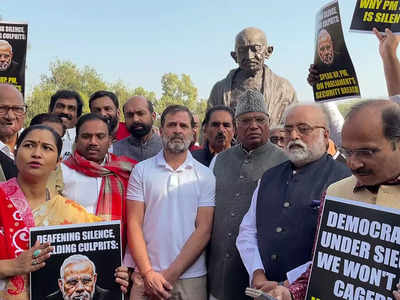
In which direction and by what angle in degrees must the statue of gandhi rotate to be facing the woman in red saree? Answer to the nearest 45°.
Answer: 0° — it already faces them

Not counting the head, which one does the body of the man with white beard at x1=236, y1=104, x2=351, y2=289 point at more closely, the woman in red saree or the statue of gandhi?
the woman in red saree

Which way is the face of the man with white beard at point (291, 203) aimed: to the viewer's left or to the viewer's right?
to the viewer's left

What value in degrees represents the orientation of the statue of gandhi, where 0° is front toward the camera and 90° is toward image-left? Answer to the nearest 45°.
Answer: approximately 0°

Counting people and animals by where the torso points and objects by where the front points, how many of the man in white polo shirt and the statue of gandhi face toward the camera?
2

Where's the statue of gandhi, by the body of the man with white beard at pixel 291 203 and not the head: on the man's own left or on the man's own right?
on the man's own right

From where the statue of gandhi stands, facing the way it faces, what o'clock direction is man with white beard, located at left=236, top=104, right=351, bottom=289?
The man with white beard is roughly at 12 o'clock from the statue of gandhi.

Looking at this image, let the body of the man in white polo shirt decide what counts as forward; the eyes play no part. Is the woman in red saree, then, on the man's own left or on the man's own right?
on the man's own right

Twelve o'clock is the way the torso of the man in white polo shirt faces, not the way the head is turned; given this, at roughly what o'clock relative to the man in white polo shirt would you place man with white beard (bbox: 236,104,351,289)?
The man with white beard is roughly at 10 o'clock from the man in white polo shirt.

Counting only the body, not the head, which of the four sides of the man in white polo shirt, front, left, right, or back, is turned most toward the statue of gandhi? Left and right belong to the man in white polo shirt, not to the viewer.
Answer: back
